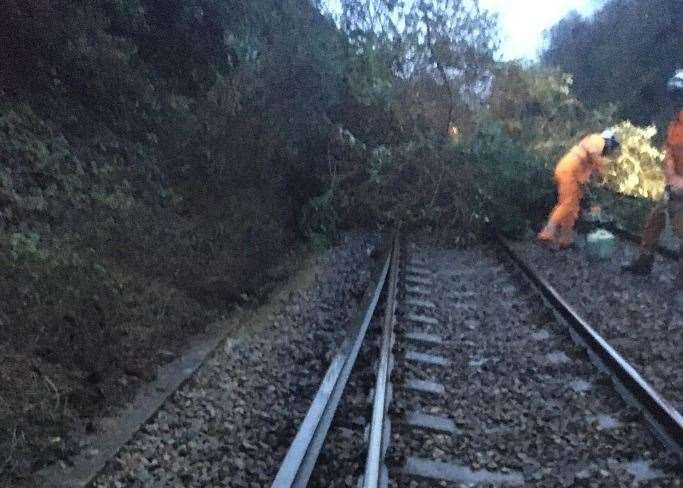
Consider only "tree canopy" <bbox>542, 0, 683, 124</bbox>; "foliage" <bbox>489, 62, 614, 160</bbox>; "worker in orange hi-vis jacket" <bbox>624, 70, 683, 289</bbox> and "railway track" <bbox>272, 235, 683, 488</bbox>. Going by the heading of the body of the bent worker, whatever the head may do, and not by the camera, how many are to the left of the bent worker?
2

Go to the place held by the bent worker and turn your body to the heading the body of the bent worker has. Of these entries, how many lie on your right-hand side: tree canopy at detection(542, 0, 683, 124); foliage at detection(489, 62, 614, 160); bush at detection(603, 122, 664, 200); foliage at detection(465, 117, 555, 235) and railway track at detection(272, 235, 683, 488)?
1

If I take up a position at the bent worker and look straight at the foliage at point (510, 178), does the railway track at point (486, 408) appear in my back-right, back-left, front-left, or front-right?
back-left

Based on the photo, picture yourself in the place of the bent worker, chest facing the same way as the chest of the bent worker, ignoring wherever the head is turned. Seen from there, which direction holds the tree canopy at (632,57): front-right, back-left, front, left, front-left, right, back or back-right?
left

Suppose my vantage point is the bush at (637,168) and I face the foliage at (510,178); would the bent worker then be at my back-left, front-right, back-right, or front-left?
front-left

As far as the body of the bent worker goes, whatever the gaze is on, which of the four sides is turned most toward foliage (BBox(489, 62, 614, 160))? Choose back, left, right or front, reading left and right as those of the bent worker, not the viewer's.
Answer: left

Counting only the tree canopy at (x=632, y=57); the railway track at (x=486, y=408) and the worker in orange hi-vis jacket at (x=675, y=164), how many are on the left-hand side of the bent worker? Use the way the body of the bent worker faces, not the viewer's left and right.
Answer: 1

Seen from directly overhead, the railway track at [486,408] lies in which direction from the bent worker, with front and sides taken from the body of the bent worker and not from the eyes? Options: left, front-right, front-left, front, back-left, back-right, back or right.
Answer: right

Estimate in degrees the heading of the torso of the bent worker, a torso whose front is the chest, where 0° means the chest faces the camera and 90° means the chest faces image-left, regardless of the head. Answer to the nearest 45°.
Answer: approximately 270°
